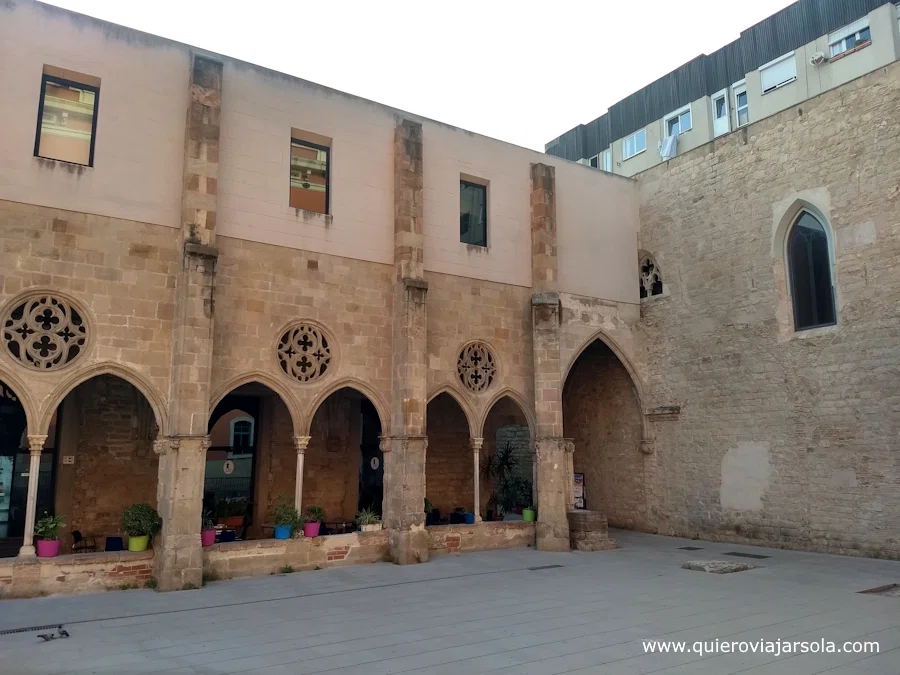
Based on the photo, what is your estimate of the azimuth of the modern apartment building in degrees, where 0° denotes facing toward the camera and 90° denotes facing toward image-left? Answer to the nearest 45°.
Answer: approximately 45°

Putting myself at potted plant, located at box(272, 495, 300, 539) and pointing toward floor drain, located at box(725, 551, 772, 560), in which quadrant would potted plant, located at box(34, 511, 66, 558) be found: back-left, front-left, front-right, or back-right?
back-right

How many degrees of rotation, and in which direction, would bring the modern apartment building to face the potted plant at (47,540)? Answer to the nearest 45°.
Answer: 0° — it already faces it

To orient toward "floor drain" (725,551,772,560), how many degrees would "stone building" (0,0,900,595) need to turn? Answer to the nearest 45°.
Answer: approximately 45° to its left
